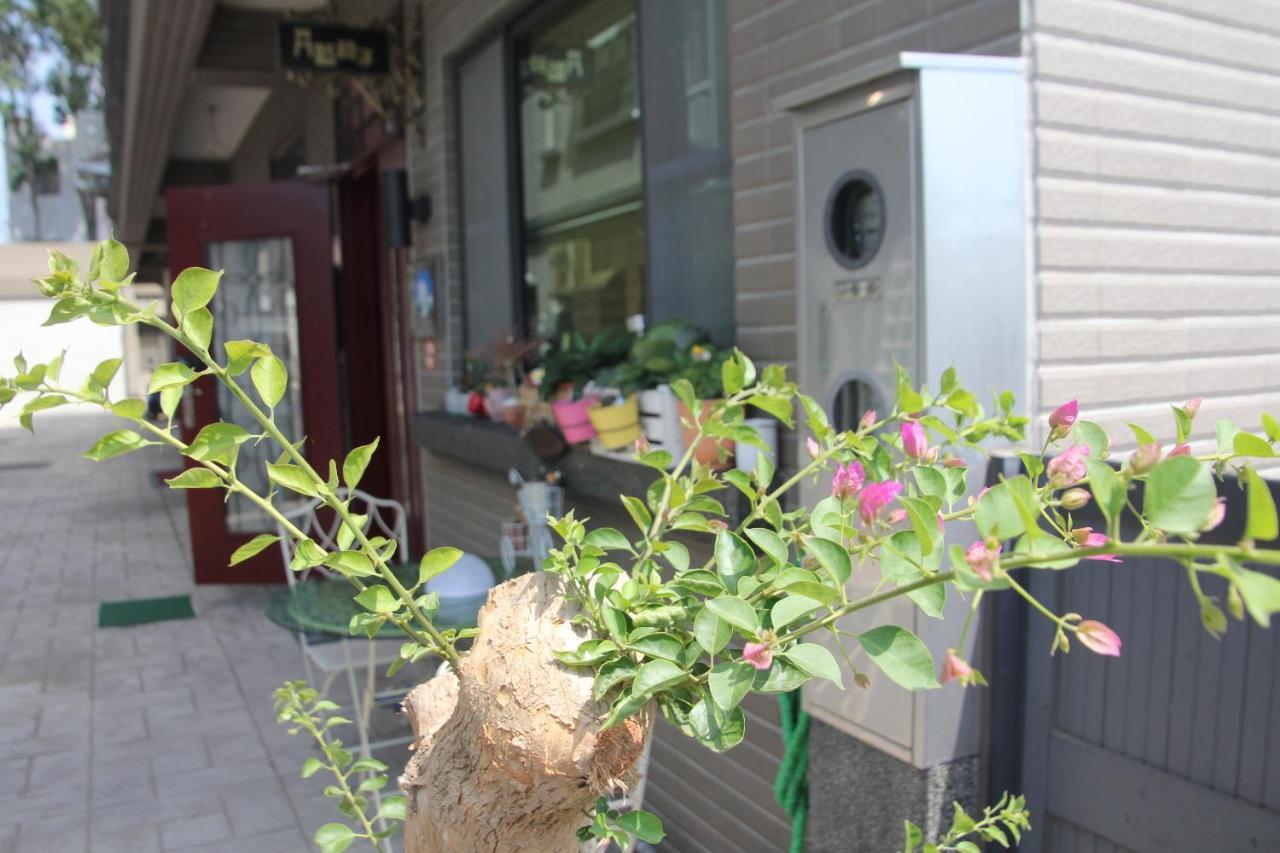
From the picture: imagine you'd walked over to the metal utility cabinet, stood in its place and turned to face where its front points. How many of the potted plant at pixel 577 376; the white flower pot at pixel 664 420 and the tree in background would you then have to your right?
3

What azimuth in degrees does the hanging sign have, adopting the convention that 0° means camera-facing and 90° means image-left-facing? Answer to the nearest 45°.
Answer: approximately 0°

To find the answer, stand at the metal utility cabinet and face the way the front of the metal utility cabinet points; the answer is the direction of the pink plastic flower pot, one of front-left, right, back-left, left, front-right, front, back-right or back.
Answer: right

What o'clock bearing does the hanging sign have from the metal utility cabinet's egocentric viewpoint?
The hanging sign is roughly at 3 o'clock from the metal utility cabinet.

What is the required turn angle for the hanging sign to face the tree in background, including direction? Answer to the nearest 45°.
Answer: approximately 180°

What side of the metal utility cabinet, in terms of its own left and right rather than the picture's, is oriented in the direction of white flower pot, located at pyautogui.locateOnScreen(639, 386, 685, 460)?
right

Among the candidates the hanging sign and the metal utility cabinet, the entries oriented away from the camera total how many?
0

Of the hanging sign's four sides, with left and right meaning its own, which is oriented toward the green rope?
front

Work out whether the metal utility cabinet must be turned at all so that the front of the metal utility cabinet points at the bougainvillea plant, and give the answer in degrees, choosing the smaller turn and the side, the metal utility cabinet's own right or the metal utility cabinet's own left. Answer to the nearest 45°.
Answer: approximately 45° to the metal utility cabinet's own left

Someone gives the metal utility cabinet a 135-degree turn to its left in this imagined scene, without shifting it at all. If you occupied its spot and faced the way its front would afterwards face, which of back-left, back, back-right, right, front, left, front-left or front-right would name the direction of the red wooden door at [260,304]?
back-left

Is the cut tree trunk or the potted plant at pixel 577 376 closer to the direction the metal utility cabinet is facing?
the cut tree trunk

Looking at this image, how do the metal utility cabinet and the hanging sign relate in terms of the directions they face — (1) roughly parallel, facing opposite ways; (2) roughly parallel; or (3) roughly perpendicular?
roughly perpendicular

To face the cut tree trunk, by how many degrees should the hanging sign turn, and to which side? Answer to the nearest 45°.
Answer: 0° — it already faces it

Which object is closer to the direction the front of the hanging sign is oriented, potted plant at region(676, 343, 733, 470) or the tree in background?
the potted plant

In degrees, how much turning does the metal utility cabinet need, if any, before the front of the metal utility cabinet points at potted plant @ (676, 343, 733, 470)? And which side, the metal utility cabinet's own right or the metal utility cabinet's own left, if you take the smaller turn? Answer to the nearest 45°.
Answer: approximately 90° to the metal utility cabinet's own right

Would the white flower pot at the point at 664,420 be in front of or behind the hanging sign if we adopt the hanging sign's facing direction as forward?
in front

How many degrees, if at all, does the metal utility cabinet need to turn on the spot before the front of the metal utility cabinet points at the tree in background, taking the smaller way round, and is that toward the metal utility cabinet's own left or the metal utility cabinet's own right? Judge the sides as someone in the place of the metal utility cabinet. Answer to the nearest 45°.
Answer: approximately 90° to the metal utility cabinet's own right
